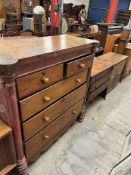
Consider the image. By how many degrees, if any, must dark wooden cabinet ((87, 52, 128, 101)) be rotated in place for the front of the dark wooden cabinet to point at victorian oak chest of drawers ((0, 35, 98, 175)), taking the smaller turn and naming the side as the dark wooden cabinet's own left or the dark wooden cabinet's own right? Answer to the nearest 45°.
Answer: approximately 45° to the dark wooden cabinet's own right

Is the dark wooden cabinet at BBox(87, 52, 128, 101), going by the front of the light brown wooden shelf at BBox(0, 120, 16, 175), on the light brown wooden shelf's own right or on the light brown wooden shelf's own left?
on the light brown wooden shelf's own left

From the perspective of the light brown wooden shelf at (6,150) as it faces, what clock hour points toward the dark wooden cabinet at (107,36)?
the dark wooden cabinet at (107,36) is roughly at 9 o'clock from the light brown wooden shelf at (6,150).

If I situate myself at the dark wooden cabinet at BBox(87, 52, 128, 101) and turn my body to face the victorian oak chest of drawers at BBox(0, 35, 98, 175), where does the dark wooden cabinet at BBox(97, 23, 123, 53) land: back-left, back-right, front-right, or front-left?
back-right

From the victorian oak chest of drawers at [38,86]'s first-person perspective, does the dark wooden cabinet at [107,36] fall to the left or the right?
on its left

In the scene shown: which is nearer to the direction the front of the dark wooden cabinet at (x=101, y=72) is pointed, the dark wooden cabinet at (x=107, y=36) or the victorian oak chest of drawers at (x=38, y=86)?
the victorian oak chest of drawers

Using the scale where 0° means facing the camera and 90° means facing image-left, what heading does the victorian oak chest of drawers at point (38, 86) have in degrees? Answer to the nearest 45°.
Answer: approximately 315°

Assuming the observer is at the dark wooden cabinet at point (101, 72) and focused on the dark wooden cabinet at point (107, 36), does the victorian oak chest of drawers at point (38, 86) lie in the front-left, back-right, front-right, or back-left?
back-left
